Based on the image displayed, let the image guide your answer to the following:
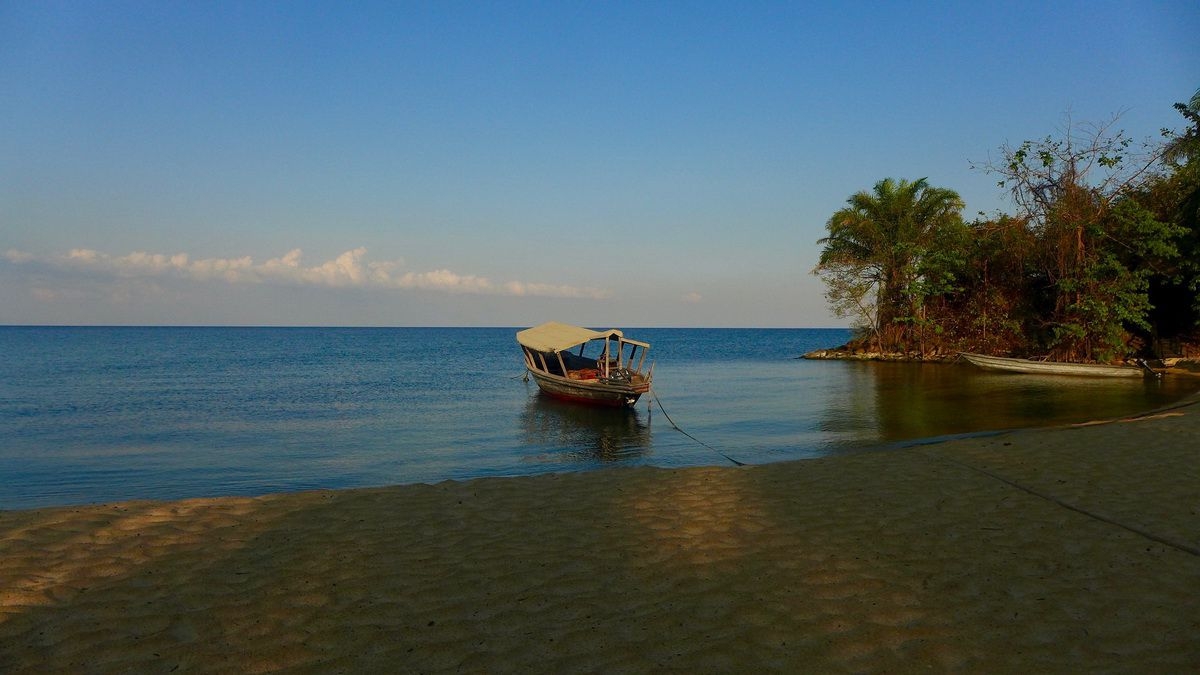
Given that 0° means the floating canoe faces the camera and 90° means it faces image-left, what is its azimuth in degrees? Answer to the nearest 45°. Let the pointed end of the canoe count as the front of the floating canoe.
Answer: approximately 90°

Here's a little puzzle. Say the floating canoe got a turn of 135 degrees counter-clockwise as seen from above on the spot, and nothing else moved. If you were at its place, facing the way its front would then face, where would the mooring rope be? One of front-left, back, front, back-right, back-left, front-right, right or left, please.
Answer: front-right

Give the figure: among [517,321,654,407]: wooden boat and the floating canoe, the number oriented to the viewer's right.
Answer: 0

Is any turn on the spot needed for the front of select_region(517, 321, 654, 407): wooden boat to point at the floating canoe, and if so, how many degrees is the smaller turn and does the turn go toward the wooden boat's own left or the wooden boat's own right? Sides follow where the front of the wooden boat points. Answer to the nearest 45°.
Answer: approximately 135° to the wooden boat's own right

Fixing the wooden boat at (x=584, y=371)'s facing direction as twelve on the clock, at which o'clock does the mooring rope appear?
The mooring rope is roughly at 7 o'clock from the wooden boat.

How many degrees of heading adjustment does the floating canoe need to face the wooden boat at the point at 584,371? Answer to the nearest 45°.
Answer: approximately 45° to its left
